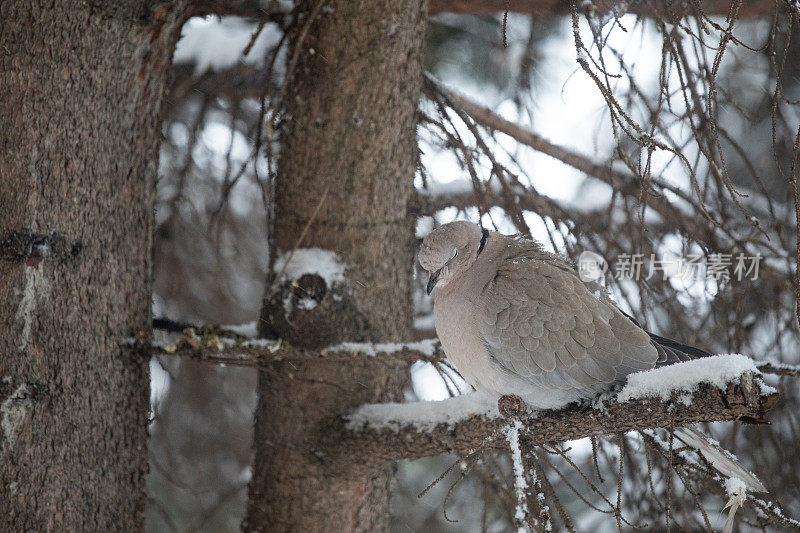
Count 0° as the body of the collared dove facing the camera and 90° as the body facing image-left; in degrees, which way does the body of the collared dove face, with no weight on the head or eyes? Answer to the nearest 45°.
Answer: approximately 90°

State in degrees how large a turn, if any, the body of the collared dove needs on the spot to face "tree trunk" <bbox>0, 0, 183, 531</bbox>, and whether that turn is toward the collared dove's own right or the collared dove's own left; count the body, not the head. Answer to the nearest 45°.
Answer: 0° — it already faces it

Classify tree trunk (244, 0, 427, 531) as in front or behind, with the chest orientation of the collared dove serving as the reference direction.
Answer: in front
